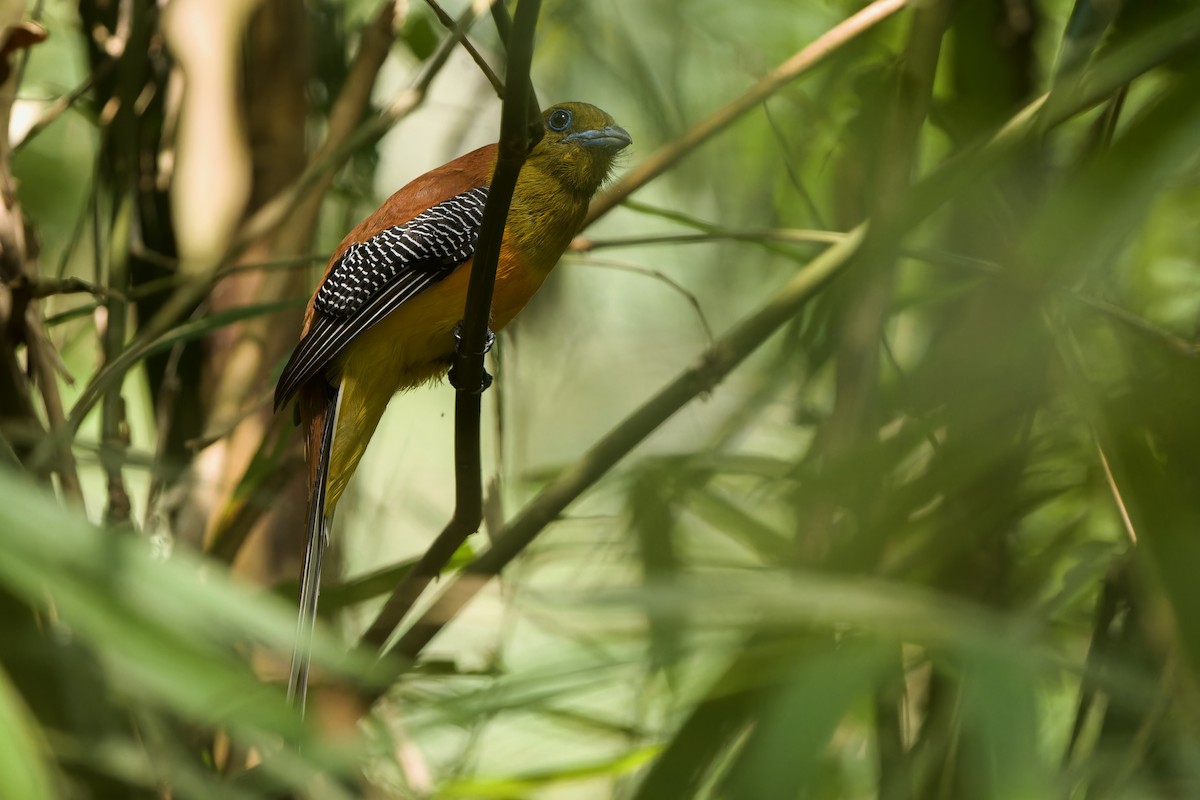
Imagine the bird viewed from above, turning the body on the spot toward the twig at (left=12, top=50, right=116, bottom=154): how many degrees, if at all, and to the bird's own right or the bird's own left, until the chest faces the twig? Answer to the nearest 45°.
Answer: approximately 180°

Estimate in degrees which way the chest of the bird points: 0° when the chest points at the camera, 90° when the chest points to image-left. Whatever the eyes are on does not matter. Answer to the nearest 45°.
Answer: approximately 270°

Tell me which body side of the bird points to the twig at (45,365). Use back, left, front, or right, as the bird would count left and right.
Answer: back

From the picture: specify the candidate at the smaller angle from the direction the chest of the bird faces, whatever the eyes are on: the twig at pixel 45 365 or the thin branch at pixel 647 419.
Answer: the thin branch

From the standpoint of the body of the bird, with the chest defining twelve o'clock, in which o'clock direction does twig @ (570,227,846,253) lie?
The twig is roughly at 1 o'clock from the bird.
